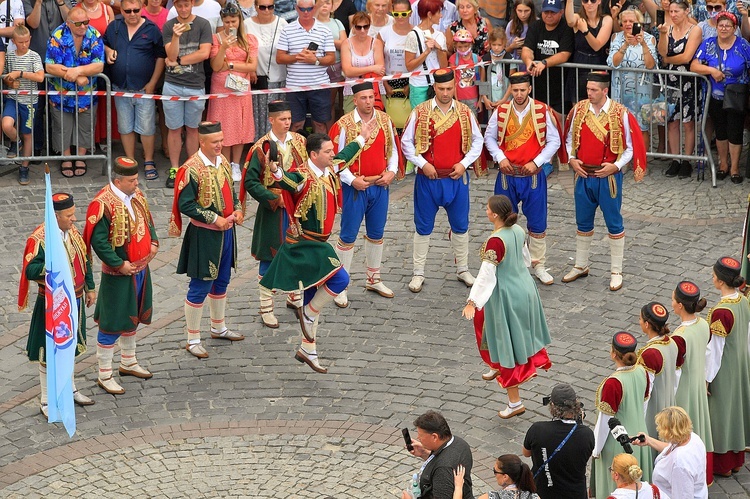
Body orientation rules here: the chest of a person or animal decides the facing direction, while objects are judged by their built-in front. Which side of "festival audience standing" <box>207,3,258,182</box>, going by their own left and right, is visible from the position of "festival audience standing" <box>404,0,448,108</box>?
left

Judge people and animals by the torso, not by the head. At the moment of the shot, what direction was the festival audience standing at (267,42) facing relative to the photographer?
facing the viewer

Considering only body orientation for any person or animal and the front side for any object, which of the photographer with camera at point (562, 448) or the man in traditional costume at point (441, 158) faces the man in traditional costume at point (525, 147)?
the photographer with camera

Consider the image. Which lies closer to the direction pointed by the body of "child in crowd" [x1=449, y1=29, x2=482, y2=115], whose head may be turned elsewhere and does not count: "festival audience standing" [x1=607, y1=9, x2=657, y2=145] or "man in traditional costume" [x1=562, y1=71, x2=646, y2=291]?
the man in traditional costume

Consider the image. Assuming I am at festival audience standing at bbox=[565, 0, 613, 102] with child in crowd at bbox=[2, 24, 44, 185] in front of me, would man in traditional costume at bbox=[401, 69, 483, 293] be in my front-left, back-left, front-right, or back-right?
front-left

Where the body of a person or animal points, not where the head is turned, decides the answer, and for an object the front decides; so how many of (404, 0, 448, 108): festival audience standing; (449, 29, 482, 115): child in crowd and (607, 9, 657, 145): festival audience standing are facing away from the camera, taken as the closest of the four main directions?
0

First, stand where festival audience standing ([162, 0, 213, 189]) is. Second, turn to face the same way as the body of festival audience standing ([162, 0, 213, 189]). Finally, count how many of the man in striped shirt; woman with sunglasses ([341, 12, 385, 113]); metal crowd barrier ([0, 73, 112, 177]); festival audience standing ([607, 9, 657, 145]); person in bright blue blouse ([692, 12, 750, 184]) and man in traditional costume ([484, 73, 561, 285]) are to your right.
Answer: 1

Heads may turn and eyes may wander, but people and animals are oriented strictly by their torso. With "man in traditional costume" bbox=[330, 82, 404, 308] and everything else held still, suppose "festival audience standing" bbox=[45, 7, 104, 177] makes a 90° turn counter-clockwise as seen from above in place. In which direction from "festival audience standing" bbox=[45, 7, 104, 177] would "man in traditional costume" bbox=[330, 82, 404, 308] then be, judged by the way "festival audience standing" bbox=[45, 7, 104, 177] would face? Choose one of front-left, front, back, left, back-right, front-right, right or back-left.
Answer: front-right

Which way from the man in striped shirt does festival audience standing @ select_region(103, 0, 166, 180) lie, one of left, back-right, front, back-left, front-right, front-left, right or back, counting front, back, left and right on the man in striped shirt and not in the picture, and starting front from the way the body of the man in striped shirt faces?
right

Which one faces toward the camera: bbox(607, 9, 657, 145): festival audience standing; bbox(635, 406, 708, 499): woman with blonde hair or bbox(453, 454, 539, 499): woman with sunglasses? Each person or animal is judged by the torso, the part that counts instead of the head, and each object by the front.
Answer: the festival audience standing

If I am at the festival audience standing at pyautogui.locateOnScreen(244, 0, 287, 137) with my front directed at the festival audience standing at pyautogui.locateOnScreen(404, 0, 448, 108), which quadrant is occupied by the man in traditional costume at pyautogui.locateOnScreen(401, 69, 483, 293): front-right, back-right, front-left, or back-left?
front-right

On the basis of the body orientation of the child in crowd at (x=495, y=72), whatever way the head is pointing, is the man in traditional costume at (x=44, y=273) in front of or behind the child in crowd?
in front

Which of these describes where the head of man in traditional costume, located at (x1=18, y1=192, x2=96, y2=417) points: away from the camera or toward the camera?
toward the camera

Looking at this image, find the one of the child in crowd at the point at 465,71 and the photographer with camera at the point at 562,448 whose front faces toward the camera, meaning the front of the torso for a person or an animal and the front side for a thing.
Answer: the child in crowd

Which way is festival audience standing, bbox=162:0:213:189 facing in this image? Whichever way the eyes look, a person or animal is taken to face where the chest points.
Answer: toward the camera

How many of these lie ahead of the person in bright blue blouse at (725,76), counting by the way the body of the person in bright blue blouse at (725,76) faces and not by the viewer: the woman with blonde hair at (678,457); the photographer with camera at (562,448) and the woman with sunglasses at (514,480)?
3

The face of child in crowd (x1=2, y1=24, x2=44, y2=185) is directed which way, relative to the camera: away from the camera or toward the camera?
toward the camera
